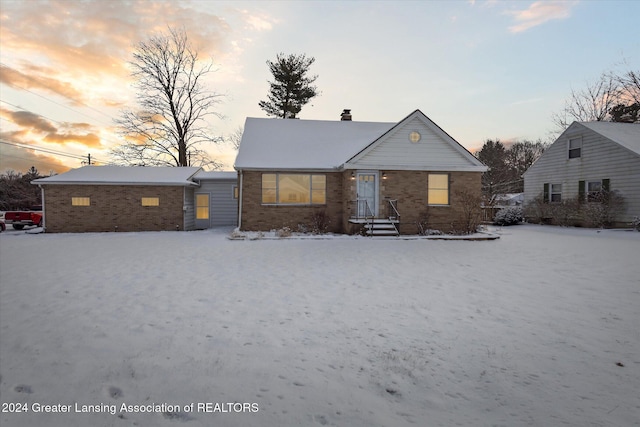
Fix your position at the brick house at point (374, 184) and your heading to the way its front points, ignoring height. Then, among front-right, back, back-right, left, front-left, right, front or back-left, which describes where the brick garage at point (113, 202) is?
right

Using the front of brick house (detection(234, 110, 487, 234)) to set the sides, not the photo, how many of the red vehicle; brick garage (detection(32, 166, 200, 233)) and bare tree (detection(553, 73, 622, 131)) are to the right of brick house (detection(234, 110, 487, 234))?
2

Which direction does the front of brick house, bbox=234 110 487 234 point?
toward the camera

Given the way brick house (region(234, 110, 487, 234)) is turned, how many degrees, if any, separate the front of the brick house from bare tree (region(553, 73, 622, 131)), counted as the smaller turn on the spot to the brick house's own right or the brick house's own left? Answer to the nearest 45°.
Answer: approximately 135° to the brick house's own left

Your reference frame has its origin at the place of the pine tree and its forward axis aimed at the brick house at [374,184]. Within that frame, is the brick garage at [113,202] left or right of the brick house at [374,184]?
right

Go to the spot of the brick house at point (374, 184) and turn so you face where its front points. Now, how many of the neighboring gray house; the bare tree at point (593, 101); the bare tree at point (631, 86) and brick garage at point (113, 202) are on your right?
1

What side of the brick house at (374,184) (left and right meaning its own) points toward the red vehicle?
right

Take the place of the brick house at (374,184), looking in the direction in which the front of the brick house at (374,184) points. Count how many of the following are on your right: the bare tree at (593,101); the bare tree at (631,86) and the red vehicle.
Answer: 1

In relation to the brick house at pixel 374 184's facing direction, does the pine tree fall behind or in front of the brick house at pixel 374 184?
behind

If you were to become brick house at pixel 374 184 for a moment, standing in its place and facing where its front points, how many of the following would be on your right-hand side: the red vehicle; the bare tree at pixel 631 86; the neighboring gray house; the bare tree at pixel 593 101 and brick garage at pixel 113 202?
2

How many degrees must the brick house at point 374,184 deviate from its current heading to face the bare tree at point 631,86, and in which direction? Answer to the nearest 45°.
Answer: approximately 135° to its left

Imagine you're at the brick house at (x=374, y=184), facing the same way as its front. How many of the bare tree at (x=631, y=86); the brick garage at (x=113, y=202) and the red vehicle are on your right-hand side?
2

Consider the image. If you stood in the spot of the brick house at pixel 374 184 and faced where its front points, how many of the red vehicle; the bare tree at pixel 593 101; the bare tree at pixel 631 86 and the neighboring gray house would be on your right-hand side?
1
